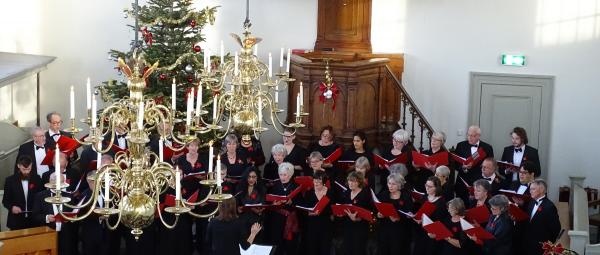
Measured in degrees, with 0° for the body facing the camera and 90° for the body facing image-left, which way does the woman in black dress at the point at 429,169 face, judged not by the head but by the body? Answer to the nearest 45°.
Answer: approximately 45°

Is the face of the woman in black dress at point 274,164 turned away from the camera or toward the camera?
toward the camera

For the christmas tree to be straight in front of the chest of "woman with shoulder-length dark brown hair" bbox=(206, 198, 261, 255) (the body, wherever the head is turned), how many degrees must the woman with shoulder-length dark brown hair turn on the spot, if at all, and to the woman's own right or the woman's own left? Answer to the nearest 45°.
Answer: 0° — they already face it

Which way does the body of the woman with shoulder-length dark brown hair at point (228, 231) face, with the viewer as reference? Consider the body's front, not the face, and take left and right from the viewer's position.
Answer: facing away from the viewer

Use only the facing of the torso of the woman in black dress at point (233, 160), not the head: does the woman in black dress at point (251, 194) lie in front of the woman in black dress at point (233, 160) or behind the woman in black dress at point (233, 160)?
in front

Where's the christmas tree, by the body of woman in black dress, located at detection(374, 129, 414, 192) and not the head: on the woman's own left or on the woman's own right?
on the woman's own right

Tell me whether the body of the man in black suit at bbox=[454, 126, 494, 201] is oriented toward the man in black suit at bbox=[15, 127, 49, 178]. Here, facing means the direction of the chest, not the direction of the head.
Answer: no

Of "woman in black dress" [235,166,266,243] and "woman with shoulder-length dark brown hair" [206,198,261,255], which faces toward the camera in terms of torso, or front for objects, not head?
the woman in black dress

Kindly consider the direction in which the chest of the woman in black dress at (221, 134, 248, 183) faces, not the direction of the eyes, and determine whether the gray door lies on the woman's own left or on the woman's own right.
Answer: on the woman's own left

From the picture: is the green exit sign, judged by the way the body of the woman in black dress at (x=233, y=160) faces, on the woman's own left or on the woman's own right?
on the woman's own left

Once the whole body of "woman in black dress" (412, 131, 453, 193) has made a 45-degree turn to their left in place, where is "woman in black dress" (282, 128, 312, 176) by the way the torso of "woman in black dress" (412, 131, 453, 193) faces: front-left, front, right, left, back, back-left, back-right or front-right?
right

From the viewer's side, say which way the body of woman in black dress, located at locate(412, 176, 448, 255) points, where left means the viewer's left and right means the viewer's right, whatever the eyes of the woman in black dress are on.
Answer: facing the viewer and to the left of the viewer

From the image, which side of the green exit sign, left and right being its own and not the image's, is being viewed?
front

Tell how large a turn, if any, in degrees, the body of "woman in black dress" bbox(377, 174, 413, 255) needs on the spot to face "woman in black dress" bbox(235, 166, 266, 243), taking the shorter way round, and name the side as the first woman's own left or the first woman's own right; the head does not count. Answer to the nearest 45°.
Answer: approximately 45° to the first woman's own right

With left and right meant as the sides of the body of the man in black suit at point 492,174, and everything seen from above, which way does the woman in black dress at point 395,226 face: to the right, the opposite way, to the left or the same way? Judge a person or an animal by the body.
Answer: the same way

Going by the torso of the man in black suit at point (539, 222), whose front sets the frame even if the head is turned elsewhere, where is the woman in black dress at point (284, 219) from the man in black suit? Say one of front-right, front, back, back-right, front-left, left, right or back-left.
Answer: front-right

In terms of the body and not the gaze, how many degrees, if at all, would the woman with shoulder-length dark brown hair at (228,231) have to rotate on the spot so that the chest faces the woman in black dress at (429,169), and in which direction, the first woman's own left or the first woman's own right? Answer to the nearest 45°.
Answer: approximately 45° to the first woman's own right

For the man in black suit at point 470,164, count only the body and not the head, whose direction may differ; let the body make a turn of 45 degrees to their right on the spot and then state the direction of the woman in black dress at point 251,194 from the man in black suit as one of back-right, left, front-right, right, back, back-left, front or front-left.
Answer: front

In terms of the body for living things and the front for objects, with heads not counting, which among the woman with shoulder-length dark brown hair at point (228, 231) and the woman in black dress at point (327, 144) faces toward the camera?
the woman in black dress

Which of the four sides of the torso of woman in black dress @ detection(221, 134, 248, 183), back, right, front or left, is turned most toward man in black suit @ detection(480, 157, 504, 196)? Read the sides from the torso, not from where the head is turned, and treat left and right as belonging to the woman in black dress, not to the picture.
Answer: left
